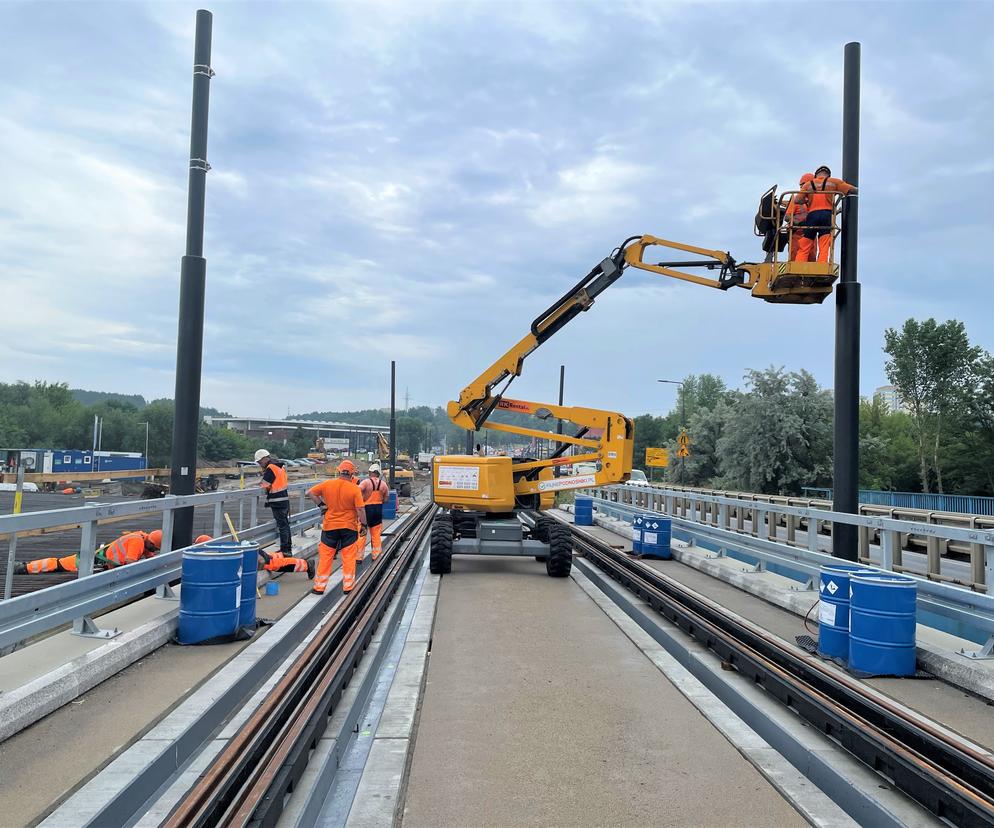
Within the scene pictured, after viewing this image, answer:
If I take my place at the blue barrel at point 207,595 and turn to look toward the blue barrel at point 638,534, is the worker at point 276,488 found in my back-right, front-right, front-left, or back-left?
front-left

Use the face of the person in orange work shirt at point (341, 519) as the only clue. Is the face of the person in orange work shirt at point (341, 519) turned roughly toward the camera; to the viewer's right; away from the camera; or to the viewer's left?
away from the camera

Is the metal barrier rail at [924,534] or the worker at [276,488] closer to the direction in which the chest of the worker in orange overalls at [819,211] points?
the metal barrier rail

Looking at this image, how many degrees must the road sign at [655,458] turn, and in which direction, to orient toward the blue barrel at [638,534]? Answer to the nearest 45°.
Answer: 0° — it already faces it

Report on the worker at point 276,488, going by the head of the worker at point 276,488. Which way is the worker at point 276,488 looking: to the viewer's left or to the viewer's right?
to the viewer's left

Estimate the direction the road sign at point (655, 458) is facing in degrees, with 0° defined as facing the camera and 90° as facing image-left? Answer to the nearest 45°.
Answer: approximately 0°

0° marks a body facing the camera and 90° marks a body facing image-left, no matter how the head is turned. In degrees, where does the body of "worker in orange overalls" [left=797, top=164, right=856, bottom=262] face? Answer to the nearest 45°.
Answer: approximately 180°

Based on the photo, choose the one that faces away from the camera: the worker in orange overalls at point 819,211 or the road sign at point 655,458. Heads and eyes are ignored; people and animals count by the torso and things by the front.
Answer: the worker in orange overalls

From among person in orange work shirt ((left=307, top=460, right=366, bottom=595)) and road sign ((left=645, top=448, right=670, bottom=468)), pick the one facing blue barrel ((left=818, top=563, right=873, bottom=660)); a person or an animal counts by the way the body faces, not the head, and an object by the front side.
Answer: the road sign

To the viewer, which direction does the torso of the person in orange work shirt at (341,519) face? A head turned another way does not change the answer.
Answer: away from the camera
